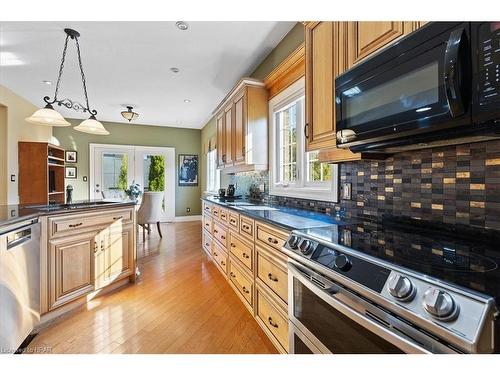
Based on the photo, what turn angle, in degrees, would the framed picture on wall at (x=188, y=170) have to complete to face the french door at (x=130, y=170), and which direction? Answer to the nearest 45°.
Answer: approximately 90° to its right

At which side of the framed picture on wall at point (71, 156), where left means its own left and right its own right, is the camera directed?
front

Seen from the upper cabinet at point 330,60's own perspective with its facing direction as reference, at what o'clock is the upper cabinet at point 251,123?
the upper cabinet at point 251,123 is roughly at 3 o'clock from the upper cabinet at point 330,60.

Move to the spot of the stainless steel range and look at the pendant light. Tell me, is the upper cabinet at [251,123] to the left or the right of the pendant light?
right

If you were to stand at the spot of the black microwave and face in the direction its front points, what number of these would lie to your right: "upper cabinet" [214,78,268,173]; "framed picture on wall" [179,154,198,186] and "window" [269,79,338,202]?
3

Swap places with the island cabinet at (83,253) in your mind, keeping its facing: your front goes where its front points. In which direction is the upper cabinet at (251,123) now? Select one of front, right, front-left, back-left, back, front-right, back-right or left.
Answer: front-left

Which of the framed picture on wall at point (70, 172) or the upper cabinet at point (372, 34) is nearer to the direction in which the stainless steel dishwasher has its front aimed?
the upper cabinet

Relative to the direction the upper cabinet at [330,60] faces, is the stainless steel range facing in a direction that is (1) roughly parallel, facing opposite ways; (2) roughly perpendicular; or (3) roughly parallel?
roughly parallel

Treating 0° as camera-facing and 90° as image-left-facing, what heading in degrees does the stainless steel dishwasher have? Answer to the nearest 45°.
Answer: approximately 315°

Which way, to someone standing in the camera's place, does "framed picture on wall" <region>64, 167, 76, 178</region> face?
facing the viewer

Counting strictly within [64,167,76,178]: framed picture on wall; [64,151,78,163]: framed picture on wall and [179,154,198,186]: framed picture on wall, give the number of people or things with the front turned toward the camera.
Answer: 3

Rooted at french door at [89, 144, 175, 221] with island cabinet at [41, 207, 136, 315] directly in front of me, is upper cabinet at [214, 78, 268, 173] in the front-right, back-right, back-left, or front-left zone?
front-left

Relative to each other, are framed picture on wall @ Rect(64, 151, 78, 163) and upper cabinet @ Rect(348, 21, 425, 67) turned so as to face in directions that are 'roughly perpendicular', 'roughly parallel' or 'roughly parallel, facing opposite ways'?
roughly perpendicular

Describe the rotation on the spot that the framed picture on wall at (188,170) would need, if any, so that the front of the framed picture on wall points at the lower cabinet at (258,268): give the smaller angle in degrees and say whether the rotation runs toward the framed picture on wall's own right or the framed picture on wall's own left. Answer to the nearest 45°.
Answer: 0° — it already faces it

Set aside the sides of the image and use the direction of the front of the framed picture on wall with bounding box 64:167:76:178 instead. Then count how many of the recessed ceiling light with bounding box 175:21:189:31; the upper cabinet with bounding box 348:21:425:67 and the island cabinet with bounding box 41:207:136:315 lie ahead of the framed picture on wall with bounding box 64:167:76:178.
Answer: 3

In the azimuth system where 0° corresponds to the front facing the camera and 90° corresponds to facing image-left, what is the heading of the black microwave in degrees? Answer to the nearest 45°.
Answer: approximately 45°

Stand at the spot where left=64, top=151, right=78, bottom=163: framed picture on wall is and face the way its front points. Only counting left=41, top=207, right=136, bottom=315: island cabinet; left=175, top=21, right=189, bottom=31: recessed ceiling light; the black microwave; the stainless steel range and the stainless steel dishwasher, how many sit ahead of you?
5

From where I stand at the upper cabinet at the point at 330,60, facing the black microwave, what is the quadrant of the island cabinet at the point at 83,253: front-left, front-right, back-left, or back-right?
back-right
